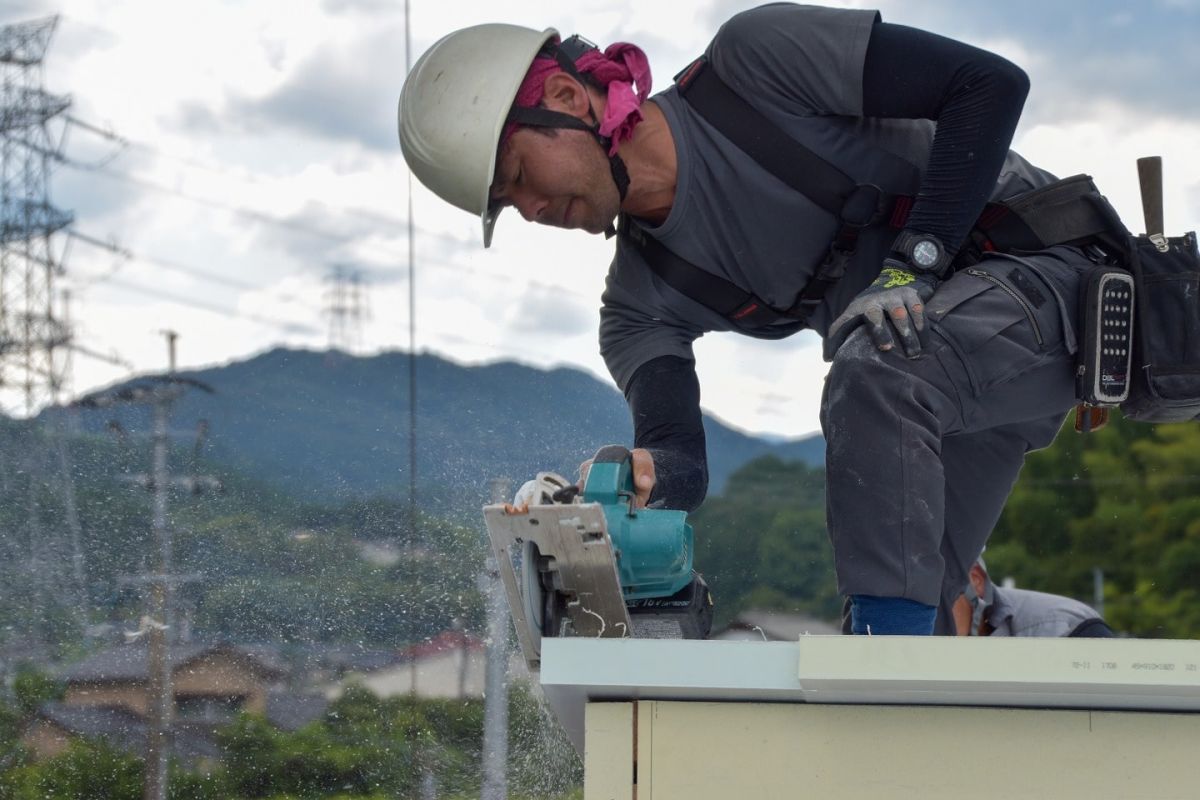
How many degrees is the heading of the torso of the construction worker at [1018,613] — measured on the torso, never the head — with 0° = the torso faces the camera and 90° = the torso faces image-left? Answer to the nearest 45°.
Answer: approximately 90°

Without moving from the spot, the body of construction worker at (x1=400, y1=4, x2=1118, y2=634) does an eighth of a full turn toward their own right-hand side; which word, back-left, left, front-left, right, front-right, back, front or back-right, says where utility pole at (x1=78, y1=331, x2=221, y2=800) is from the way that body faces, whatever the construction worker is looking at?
front-right

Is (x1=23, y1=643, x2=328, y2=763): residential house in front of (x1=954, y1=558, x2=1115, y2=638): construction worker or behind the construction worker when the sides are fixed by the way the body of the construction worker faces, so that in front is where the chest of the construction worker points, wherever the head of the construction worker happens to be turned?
in front

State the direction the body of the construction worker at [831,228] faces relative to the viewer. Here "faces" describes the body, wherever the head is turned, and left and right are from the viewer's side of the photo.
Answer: facing the viewer and to the left of the viewer

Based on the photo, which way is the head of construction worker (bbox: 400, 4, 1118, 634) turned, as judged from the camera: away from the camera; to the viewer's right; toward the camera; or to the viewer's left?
to the viewer's left

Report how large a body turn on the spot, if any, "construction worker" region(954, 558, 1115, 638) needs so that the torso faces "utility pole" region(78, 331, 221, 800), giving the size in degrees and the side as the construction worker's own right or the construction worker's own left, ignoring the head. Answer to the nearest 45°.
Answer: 0° — they already face it

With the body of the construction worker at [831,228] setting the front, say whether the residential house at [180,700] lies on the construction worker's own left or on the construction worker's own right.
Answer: on the construction worker's own right
